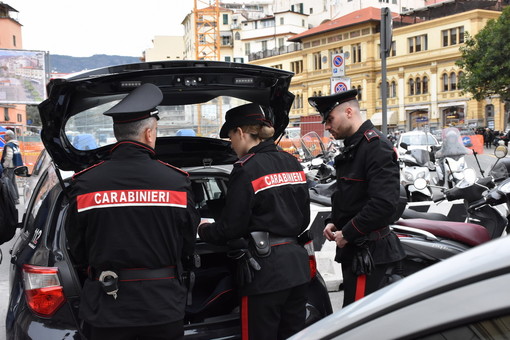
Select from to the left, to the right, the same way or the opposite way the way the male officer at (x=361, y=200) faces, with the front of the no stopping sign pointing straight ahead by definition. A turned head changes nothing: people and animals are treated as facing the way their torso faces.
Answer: to the right

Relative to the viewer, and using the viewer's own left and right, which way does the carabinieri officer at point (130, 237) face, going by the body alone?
facing away from the viewer

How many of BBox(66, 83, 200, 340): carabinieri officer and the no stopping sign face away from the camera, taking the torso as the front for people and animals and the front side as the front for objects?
1

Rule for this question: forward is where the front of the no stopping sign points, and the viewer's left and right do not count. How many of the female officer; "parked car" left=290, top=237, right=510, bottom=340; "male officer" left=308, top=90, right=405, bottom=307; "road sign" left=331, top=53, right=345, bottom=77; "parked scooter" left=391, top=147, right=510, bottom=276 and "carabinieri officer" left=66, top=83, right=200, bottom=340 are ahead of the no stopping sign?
5

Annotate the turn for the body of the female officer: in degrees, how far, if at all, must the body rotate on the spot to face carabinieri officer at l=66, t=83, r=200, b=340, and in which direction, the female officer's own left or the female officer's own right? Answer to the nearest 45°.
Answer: approximately 90° to the female officer's own left

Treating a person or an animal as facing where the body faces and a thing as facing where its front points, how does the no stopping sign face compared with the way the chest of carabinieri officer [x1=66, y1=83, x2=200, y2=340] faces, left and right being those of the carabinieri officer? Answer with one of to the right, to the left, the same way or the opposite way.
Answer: the opposite way

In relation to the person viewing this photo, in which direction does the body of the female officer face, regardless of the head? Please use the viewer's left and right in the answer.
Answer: facing away from the viewer and to the left of the viewer

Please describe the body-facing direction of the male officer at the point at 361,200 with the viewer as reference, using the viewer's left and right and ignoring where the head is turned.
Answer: facing to the left of the viewer

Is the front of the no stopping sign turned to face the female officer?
yes

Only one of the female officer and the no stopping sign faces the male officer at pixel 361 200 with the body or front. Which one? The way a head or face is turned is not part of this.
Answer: the no stopping sign

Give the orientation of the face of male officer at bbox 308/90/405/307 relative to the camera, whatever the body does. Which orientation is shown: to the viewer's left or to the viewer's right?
to the viewer's left
